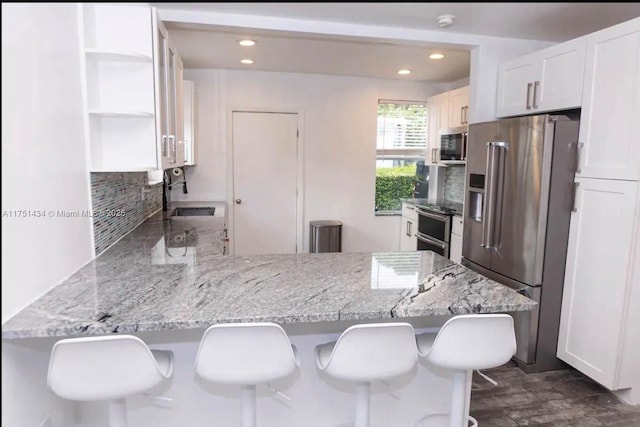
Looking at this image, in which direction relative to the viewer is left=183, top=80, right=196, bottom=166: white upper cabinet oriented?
to the viewer's right

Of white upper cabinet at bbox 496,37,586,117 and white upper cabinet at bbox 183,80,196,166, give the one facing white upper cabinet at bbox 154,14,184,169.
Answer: white upper cabinet at bbox 496,37,586,117

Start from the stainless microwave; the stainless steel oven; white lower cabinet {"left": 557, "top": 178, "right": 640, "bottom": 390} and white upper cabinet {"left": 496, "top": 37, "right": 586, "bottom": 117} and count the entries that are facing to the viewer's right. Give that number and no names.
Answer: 0

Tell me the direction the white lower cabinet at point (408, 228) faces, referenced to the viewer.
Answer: facing the viewer and to the left of the viewer

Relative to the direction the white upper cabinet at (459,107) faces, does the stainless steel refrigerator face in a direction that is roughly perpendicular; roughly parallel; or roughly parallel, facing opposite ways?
roughly parallel

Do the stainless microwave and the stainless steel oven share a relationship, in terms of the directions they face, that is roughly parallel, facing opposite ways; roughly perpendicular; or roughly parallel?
roughly parallel

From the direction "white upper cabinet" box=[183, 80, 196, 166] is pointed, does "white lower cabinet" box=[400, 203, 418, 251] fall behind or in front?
in front

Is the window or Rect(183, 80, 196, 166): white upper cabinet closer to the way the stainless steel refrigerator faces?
the white upper cabinet

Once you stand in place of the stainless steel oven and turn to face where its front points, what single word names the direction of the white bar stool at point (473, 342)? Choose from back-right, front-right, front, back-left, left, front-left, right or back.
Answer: front-left

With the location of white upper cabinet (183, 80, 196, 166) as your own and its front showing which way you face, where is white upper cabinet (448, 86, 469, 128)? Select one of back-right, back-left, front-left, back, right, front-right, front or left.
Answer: front

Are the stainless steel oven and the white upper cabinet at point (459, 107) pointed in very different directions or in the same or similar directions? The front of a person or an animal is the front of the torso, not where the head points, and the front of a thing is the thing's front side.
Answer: same or similar directions

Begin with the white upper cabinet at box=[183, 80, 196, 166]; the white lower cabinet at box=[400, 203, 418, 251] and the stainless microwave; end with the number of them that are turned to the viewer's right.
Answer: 1
